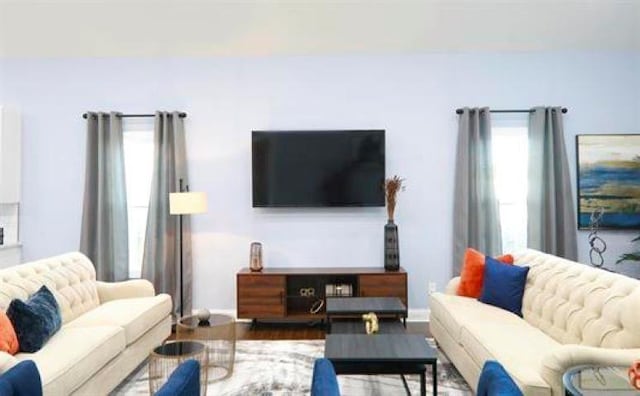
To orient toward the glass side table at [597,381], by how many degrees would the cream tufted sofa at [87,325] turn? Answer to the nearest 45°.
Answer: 0° — it already faces it

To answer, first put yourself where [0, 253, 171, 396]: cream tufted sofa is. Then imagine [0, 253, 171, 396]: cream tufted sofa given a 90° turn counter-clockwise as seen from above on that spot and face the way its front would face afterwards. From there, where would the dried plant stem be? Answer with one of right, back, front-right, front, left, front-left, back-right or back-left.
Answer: front-right

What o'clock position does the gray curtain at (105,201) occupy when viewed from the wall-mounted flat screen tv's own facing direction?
The gray curtain is roughly at 3 o'clock from the wall-mounted flat screen tv.

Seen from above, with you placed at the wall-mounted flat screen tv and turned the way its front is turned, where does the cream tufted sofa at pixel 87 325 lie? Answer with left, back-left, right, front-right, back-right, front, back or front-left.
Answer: front-right

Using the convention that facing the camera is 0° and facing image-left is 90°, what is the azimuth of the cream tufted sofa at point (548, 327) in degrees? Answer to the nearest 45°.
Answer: approximately 45°

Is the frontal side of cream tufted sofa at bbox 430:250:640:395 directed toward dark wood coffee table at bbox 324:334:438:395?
yes

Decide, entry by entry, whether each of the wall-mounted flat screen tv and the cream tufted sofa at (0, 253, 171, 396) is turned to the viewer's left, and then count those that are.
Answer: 0

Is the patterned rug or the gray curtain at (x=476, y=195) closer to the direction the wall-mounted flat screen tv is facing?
the patterned rug

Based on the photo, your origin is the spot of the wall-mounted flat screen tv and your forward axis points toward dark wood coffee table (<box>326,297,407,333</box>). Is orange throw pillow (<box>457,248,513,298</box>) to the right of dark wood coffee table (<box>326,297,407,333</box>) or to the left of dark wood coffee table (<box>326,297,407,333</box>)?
left

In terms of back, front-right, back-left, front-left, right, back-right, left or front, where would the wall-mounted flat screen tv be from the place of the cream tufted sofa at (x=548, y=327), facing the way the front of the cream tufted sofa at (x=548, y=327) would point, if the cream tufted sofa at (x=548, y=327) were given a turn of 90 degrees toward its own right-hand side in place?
front

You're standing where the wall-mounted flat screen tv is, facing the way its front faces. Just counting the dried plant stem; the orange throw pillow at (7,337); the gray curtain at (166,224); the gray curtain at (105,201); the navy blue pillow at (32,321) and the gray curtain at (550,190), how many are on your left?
2

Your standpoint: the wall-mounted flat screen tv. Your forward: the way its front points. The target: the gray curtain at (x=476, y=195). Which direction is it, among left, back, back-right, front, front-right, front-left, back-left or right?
left

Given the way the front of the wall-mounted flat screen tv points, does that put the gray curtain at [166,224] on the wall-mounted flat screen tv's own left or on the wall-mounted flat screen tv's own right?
on the wall-mounted flat screen tv's own right

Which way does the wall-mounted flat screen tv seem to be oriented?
toward the camera

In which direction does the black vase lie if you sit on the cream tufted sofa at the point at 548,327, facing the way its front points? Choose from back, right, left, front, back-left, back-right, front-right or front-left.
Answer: right

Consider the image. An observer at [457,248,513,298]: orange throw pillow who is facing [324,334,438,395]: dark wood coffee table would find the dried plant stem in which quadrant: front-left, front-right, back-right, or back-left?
back-right

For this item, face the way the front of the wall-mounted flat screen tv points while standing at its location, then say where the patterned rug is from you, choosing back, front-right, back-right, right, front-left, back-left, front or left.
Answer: front

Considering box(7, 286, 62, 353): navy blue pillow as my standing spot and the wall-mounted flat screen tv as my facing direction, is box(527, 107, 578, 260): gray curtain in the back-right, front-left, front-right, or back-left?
front-right

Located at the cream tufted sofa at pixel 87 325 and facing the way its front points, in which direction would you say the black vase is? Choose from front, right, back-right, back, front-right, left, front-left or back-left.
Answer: front-left

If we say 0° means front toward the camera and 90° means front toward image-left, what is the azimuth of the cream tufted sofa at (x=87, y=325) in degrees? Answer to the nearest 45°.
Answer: approximately 315°

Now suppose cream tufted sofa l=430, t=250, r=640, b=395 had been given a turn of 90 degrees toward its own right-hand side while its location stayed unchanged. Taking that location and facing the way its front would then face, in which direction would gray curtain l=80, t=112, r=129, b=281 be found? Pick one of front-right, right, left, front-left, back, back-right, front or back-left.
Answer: front-left
